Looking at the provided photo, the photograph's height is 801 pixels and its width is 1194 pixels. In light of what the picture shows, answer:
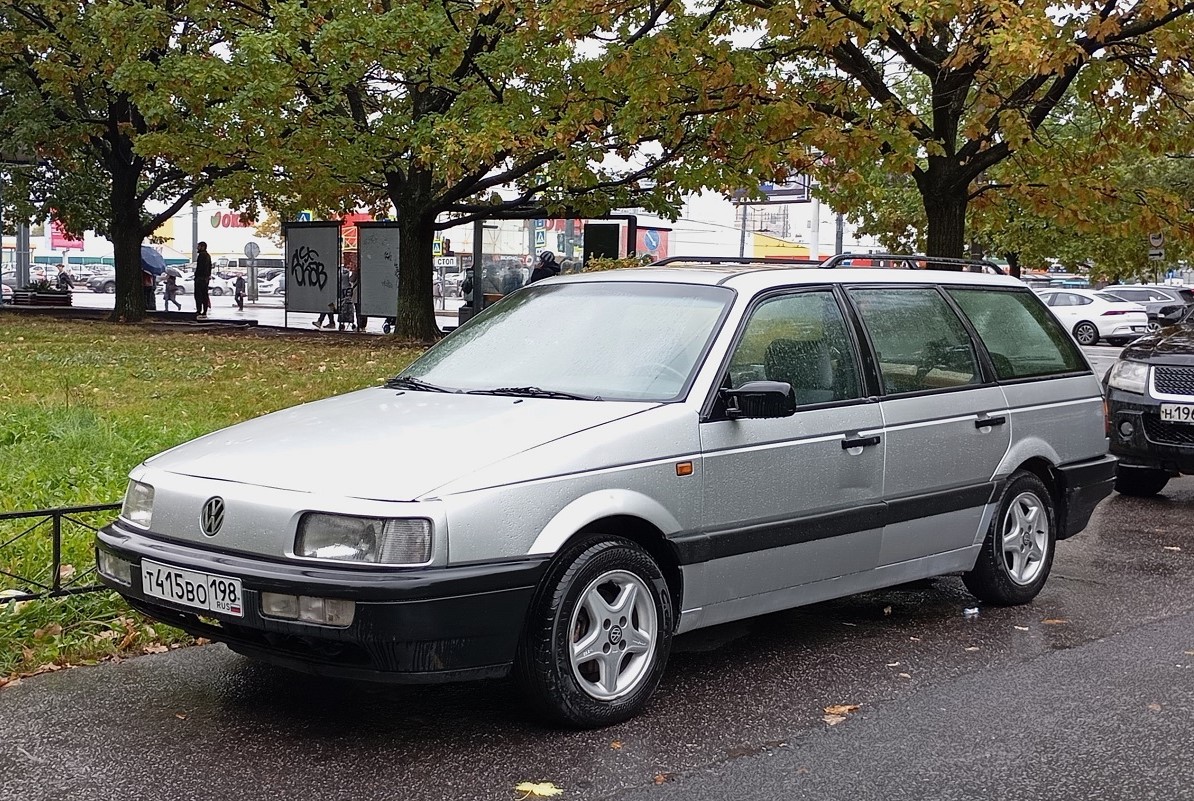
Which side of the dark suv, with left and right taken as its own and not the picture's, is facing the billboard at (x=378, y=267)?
right

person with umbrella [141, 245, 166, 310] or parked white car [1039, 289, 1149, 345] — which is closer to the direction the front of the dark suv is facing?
the person with umbrella

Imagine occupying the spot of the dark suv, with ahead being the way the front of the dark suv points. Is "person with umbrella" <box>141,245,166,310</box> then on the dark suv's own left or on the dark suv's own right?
on the dark suv's own right

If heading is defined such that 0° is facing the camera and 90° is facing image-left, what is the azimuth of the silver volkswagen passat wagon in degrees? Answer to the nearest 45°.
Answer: approximately 45°

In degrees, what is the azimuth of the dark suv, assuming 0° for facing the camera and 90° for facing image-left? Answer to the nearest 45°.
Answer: approximately 45°

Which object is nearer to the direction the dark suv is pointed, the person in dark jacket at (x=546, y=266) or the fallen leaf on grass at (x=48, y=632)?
the fallen leaf on grass

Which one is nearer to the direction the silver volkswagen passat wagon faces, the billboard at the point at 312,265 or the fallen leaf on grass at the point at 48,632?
the fallen leaf on grass

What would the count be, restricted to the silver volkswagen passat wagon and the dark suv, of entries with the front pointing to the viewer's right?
0
